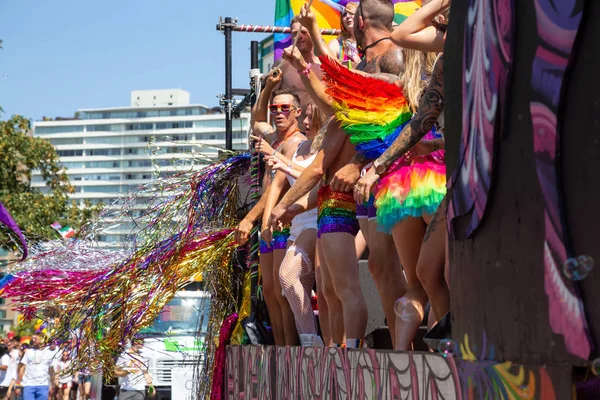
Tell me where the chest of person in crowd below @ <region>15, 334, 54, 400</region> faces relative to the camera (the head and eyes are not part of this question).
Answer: toward the camera

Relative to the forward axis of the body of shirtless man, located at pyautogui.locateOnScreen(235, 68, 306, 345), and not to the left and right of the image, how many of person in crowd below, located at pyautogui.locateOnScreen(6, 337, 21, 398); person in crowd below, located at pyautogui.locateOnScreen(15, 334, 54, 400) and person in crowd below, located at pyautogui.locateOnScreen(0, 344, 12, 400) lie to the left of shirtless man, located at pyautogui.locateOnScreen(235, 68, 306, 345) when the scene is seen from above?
0

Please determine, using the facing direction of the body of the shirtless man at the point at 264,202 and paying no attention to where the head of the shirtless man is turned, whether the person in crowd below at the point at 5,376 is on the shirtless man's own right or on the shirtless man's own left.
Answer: on the shirtless man's own right

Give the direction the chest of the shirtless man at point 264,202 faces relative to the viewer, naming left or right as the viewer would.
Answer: facing the viewer and to the left of the viewer

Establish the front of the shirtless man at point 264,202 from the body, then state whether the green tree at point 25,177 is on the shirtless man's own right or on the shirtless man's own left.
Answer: on the shirtless man's own right

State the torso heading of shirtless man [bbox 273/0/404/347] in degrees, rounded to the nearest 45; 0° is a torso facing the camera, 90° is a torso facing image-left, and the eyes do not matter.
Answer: approximately 135°

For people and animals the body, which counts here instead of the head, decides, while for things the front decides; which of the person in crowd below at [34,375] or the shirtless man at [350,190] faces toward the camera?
the person in crowd below

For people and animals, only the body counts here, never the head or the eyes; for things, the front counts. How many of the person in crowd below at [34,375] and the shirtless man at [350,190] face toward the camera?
1

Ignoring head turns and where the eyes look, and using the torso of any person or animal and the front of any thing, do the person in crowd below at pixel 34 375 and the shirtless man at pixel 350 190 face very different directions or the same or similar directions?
very different directions

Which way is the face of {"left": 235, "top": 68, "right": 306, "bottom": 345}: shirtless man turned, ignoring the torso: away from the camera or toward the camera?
toward the camera

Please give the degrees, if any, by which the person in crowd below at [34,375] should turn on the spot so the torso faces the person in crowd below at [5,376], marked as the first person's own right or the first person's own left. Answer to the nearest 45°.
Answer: approximately 135° to the first person's own right

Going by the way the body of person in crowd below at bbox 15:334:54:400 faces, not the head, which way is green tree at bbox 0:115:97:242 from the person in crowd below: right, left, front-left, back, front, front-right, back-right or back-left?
back
